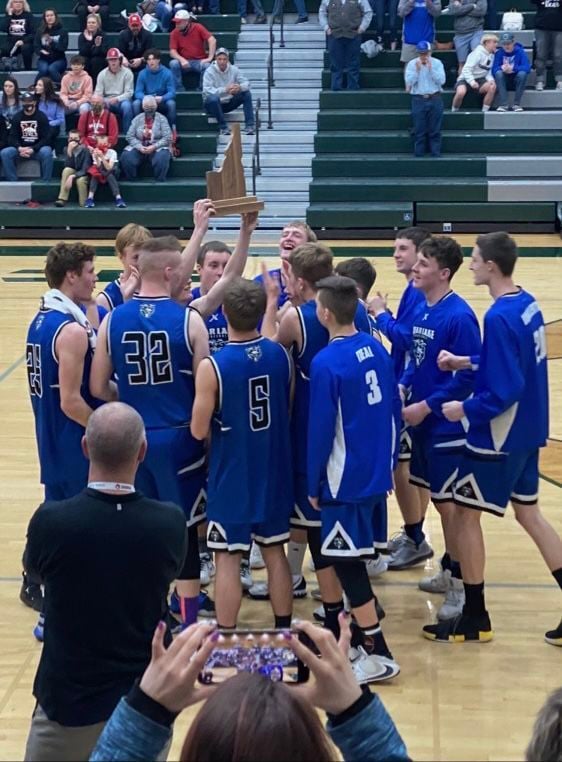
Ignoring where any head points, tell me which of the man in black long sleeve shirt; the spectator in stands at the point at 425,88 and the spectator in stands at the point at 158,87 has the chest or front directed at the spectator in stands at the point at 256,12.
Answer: the man in black long sleeve shirt

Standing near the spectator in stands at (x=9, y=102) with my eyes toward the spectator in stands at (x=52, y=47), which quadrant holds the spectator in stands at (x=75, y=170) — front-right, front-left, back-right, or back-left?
back-right

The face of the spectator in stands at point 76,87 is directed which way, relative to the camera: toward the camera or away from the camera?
toward the camera

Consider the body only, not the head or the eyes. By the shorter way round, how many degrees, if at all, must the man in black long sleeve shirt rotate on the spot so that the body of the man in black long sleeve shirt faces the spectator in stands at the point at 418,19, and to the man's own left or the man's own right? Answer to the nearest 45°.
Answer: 0° — they already face them

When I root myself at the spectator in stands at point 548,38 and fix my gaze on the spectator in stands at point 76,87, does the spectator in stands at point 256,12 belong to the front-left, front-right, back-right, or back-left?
front-right

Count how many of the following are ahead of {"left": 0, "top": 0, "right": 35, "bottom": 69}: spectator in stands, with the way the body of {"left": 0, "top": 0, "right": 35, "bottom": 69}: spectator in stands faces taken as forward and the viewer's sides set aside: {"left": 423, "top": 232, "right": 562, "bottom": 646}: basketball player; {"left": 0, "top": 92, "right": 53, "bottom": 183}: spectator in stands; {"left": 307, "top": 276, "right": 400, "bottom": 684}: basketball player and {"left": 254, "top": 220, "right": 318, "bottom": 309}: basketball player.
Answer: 4

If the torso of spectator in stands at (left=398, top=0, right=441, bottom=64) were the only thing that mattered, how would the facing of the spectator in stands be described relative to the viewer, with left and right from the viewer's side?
facing the viewer

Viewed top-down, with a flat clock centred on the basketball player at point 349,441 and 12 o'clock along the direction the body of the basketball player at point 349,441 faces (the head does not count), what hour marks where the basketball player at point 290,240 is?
the basketball player at point 290,240 is roughly at 1 o'clock from the basketball player at point 349,441.

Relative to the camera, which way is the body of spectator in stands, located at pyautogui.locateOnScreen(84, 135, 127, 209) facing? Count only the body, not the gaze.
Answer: toward the camera

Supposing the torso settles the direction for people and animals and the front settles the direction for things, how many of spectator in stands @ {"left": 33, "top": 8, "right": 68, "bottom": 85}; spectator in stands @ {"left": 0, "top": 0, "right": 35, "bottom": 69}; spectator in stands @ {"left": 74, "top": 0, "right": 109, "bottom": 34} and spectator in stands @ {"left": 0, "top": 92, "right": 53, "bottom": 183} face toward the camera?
4

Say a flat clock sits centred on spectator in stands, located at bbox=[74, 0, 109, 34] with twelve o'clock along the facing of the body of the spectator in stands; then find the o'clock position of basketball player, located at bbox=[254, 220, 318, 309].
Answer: The basketball player is roughly at 12 o'clock from the spectator in stands.

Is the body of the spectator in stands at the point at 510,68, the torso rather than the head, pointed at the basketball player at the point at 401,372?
yes

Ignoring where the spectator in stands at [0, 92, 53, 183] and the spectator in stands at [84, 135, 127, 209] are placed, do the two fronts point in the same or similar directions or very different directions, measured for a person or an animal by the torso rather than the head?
same or similar directions

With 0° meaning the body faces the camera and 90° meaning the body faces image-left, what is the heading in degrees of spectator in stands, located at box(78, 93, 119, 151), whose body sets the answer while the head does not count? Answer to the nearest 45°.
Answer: approximately 0°

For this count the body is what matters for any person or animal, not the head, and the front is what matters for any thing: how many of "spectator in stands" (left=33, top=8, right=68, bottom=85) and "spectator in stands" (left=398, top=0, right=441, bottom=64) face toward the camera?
2

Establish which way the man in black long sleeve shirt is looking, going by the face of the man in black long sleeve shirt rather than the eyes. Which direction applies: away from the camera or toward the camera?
away from the camera

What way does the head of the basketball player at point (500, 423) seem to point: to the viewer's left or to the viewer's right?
to the viewer's left

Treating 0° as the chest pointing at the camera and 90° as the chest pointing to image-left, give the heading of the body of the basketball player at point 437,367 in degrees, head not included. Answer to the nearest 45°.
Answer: approximately 45°

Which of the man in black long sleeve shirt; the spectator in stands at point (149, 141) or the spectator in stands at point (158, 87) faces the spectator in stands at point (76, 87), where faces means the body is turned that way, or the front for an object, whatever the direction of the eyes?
the man in black long sleeve shirt
